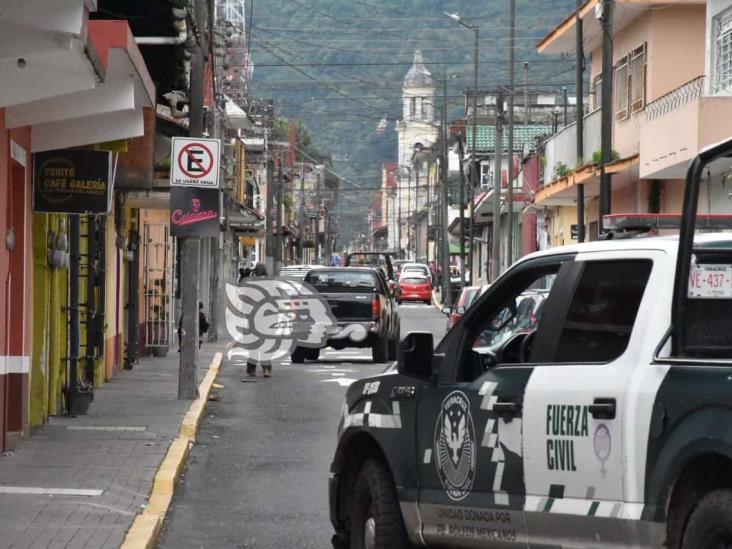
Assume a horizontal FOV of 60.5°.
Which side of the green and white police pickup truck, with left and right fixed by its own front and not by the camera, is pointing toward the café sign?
front

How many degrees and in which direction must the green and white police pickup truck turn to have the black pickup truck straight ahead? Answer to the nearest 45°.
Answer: approximately 45° to its right

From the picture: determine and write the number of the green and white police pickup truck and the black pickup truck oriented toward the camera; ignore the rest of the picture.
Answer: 0

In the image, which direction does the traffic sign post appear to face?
toward the camera

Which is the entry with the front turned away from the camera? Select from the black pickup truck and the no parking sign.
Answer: the black pickup truck

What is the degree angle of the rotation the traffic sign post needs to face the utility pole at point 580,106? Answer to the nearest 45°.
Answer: approximately 135° to its left

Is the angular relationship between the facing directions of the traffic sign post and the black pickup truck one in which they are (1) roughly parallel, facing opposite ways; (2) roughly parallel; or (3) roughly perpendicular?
roughly parallel, facing opposite ways

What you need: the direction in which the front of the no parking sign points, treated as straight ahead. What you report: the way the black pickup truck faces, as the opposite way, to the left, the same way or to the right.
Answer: the opposite way

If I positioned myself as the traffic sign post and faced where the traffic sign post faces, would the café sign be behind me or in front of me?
in front

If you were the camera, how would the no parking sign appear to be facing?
facing the viewer

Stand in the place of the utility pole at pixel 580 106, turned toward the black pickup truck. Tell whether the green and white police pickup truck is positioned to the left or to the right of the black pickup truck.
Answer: left

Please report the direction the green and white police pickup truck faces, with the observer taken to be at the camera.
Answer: facing away from the viewer and to the left of the viewer

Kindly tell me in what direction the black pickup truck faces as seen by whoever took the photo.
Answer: facing away from the viewer

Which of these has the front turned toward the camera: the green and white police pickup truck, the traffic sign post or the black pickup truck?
the traffic sign post
